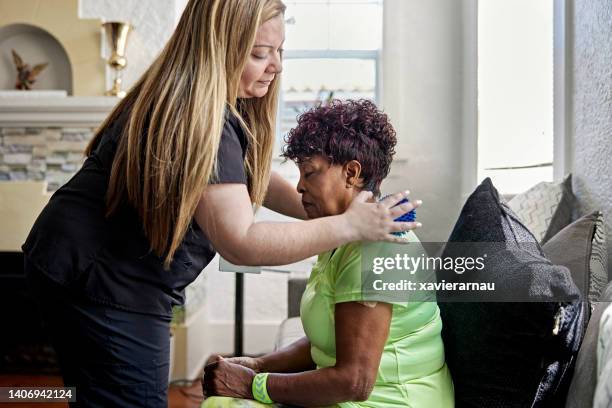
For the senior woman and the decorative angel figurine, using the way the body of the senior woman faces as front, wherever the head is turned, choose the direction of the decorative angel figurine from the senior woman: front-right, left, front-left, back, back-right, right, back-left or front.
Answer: front-right

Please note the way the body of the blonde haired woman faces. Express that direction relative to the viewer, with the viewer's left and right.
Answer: facing to the right of the viewer

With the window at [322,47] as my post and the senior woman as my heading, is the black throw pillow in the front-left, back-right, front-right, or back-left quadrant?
front-left

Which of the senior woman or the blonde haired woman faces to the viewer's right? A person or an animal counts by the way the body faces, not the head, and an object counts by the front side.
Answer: the blonde haired woman

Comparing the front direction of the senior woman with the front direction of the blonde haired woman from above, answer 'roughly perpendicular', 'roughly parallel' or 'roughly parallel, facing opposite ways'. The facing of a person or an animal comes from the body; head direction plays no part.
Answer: roughly parallel, facing opposite ways

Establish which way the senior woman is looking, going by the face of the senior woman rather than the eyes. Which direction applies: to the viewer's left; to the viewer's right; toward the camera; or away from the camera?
to the viewer's left

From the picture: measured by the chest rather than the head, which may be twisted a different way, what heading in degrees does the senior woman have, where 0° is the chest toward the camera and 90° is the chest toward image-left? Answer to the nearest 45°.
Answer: approximately 90°

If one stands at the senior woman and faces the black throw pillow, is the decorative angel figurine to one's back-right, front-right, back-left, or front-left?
back-left

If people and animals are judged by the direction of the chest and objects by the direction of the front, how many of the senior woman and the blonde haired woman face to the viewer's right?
1
